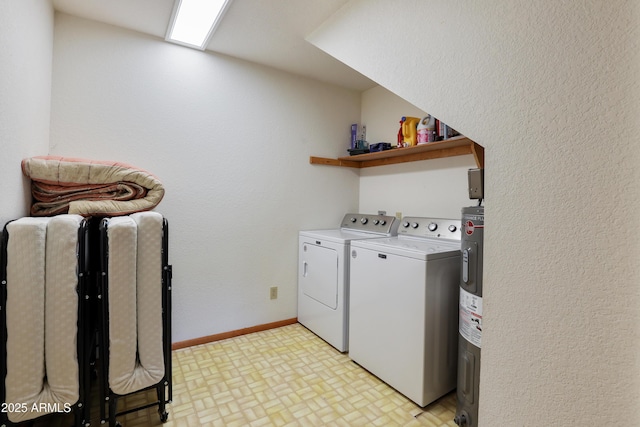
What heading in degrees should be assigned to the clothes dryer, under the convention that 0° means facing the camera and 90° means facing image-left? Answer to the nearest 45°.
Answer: approximately 45°

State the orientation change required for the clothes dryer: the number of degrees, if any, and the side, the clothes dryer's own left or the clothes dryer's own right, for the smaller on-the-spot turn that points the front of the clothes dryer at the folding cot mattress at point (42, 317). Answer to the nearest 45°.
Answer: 0° — it already faces it

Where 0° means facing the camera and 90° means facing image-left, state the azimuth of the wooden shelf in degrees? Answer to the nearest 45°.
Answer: approximately 45°

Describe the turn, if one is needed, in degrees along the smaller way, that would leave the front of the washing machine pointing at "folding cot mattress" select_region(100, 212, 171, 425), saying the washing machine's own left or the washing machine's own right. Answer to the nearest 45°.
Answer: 0° — it already faces it

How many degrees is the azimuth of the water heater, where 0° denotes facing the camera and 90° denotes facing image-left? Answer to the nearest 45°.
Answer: approximately 45°

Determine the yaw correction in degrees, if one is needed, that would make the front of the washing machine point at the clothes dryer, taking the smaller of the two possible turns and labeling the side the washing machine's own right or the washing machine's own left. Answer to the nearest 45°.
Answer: approximately 90° to the washing machine's own right
